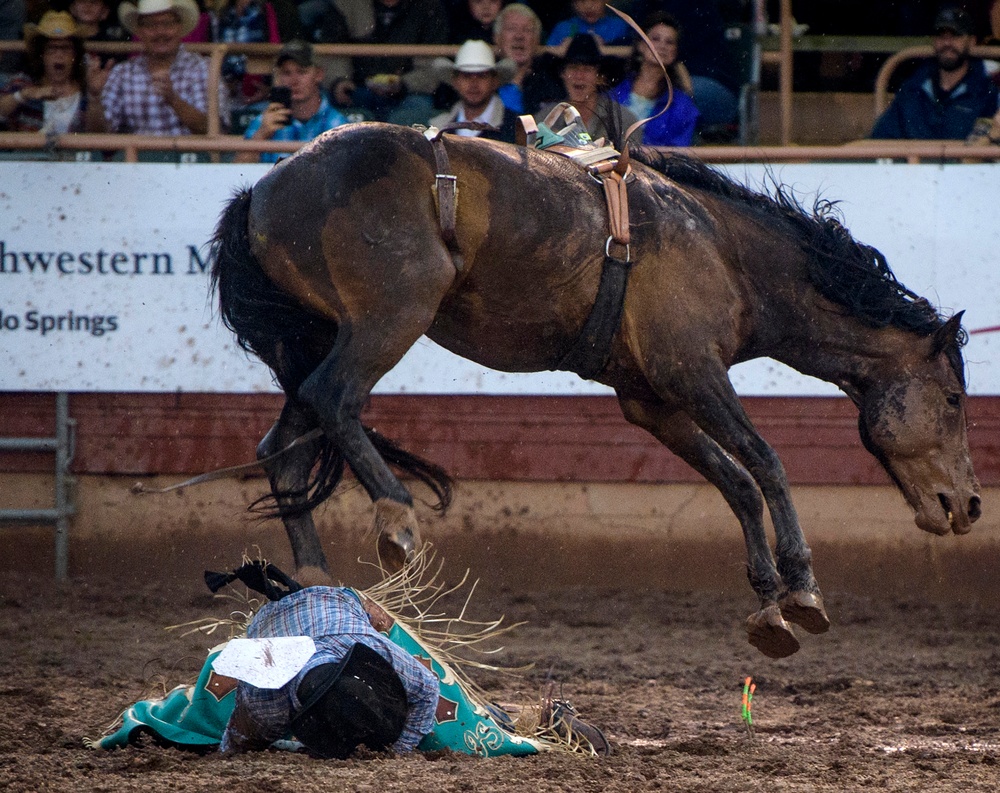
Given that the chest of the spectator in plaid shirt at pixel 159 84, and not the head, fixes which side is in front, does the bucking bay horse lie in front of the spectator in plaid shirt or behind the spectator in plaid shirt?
in front

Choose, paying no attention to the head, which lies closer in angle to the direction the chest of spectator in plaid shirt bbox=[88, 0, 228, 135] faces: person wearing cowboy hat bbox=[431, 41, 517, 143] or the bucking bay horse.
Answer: the bucking bay horse

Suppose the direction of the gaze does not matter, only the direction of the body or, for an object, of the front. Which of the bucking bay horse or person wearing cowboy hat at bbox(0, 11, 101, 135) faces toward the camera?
the person wearing cowboy hat

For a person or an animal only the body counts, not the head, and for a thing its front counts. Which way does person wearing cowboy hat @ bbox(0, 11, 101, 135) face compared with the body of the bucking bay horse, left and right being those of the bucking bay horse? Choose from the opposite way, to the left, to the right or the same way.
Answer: to the right

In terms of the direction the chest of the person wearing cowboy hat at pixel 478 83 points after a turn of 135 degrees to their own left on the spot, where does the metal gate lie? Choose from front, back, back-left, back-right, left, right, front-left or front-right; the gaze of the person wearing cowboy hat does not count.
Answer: back-left

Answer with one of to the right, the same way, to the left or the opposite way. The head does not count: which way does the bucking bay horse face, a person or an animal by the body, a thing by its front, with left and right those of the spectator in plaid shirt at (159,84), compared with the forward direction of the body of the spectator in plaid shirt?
to the left

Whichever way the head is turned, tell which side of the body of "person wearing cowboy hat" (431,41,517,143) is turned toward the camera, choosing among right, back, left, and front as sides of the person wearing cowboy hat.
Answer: front

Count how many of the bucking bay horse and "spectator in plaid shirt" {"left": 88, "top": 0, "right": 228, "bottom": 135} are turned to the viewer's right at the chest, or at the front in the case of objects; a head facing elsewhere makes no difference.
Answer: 1

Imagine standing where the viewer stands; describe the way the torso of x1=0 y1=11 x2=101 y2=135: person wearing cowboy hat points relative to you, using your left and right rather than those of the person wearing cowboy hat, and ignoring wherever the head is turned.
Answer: facing the viewer

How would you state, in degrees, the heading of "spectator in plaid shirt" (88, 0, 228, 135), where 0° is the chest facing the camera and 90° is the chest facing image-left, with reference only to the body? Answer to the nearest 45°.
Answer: approximately 0°

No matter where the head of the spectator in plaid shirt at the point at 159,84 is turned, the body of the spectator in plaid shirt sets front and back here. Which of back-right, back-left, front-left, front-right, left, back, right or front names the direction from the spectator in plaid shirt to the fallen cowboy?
front

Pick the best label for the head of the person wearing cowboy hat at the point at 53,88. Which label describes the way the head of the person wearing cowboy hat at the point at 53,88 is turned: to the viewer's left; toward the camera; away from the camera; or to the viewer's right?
toward the camera

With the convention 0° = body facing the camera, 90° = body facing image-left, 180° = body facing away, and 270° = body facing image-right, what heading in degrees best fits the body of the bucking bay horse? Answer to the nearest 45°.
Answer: approximately 270°
